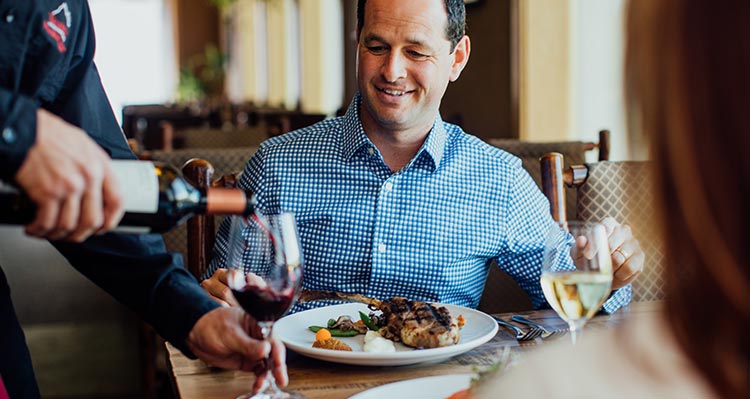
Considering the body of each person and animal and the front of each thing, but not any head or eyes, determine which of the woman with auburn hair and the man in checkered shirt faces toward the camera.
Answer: the man in checkered shirt

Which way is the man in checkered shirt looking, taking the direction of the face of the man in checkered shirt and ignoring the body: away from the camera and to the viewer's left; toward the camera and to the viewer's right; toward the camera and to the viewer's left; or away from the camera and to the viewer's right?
toward the camera and to the viewer's left

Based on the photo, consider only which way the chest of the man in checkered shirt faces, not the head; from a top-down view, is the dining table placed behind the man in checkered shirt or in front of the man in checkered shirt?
in front

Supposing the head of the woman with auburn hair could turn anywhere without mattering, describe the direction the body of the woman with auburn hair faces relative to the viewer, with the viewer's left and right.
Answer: facing away from the viewer and to the left of the viewer

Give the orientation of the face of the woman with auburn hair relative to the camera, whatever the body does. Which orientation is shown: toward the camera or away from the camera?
away from the camera

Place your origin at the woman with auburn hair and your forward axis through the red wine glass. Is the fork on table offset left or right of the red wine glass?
right

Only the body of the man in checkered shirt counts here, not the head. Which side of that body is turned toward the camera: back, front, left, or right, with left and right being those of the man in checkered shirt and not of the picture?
front

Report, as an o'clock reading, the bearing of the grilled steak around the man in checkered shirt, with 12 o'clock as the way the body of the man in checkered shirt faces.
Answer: The grilled steak is roughly at 12 o'clock from the man in checkered shirt.

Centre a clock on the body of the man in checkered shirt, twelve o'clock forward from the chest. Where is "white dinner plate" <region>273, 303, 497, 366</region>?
The white dinner plate is roughly at 12 o'clock from the man in checkered shirt.

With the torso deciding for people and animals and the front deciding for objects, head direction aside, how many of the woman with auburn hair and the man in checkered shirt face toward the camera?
1

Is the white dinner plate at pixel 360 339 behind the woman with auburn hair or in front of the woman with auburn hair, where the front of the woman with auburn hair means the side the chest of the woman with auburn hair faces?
in front

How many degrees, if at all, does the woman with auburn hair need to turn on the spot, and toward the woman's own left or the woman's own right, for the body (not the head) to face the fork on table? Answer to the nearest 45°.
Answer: approximately 45° to the woman's own right

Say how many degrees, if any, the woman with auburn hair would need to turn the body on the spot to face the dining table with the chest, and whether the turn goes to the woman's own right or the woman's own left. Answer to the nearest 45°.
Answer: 0° — they already face it

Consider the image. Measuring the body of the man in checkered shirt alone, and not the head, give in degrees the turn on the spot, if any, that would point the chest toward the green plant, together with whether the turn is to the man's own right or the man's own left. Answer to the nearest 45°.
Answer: approximately 180°
